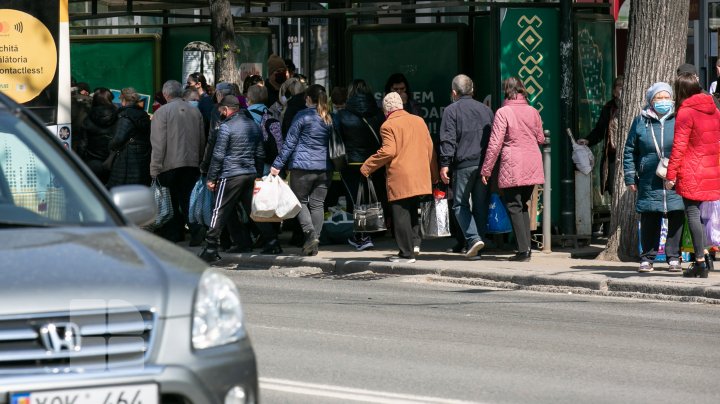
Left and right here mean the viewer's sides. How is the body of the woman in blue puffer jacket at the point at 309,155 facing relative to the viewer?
facing away from the viewer and to the left of the viewer

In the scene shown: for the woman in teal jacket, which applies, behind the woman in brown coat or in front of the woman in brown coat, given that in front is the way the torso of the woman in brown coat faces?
behind

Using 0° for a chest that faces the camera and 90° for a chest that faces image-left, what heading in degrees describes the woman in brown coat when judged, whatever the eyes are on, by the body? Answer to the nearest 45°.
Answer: approximately 135°

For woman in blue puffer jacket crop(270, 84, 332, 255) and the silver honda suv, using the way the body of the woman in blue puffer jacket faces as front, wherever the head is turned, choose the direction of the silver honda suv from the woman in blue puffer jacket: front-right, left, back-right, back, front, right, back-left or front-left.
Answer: back-left

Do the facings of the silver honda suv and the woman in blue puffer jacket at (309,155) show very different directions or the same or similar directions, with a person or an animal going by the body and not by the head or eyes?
very different directions

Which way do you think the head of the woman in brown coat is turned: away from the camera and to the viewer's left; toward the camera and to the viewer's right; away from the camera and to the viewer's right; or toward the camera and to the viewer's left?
away from the camera and to the viewer's left

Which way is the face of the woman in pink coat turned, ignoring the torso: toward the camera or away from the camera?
away from the camera

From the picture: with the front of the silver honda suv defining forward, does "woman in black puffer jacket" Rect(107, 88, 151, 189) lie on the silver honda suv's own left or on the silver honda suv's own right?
on the silver honda suv's own left

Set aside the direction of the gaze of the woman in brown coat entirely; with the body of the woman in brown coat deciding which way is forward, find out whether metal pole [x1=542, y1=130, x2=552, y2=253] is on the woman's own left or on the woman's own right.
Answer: on the woman's own right

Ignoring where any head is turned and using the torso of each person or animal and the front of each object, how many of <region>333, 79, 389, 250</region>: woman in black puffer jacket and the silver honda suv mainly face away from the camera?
1

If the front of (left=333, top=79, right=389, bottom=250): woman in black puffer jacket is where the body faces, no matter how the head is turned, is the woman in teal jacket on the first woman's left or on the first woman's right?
on the first woman's right

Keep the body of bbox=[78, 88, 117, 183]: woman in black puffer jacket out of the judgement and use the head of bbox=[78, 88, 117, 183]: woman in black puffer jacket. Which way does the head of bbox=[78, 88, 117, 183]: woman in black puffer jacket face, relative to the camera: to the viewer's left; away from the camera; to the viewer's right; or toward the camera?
away from the camera

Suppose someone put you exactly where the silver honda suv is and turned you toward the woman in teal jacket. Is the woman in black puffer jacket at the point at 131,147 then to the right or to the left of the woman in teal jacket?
left

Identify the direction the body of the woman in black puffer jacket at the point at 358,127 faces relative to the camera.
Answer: away from the camera

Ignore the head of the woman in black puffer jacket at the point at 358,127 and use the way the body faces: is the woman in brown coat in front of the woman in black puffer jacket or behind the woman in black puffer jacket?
behind

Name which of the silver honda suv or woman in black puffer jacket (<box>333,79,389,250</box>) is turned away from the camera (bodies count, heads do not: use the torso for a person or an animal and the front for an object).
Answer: the woman in black puffer jacket

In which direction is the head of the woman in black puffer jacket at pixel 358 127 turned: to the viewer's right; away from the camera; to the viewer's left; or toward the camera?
away from the camera
